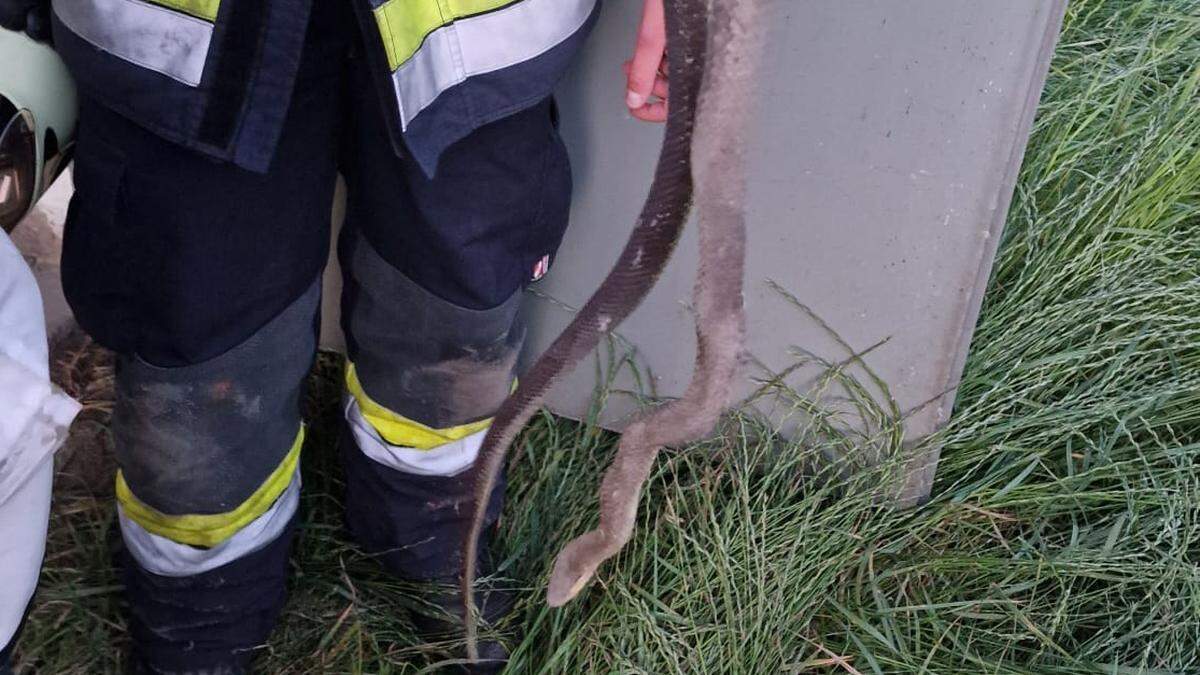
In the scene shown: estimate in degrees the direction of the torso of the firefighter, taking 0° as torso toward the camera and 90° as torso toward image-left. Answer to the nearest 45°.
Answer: approximately 0°
